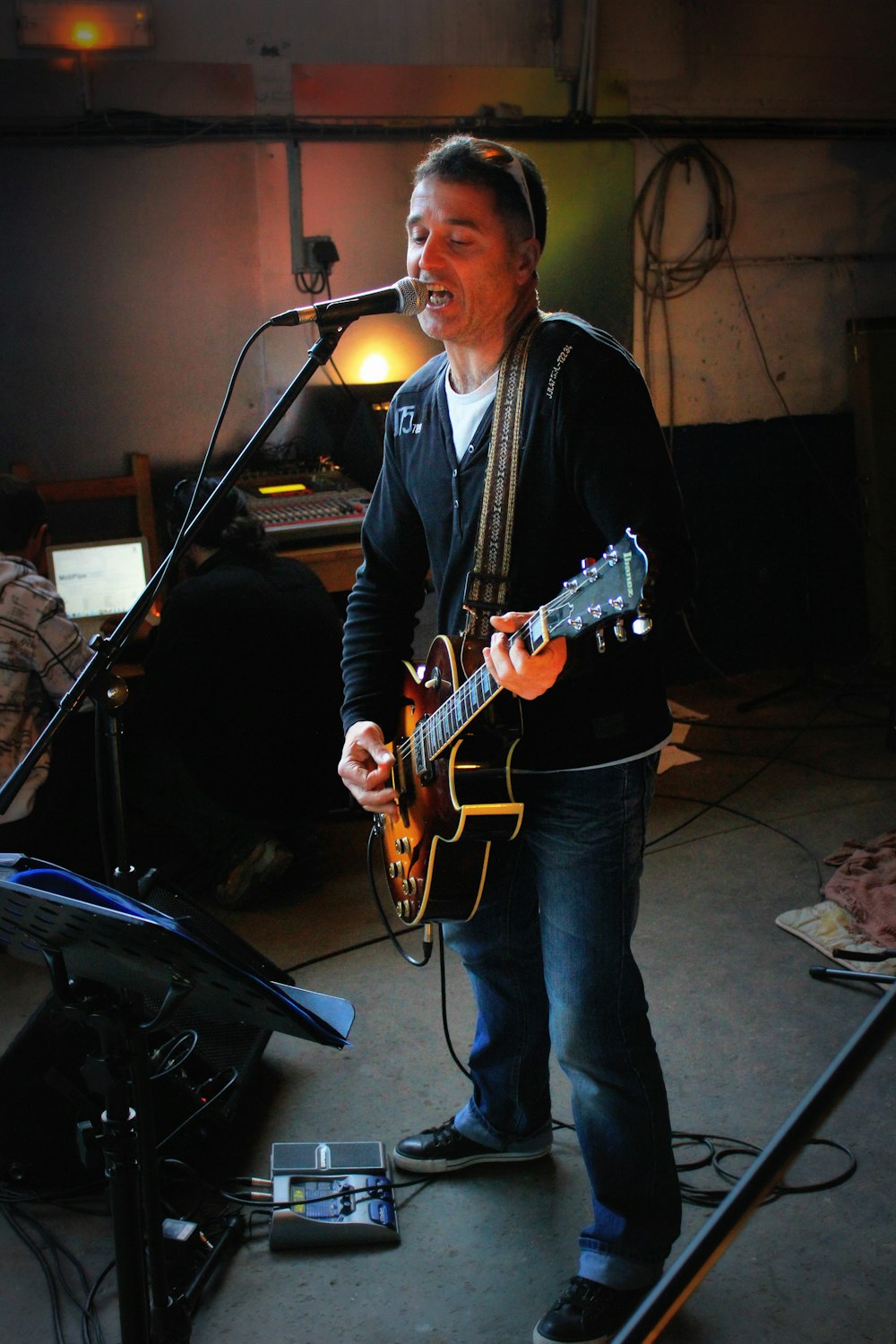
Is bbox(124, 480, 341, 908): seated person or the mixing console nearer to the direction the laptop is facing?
the seated person

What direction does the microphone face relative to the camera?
to the viewer's right

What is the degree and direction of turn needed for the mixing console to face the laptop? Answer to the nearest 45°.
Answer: approximately 90° to its right

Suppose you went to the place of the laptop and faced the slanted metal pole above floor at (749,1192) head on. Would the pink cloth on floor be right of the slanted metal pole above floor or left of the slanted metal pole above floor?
left

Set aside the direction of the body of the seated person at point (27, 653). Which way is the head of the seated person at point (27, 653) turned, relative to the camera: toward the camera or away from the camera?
away from the camera

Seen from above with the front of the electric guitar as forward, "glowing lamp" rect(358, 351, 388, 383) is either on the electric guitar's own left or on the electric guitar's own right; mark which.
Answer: on the electric guitar's own right

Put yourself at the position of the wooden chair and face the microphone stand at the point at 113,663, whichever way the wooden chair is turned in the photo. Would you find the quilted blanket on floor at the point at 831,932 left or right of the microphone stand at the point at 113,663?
left

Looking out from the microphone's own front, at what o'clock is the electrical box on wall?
The electrical box on wall is roughly at 9 o'clock from the microphone.

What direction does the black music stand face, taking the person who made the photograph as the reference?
facing away from the viewer and to the right of the viewer
